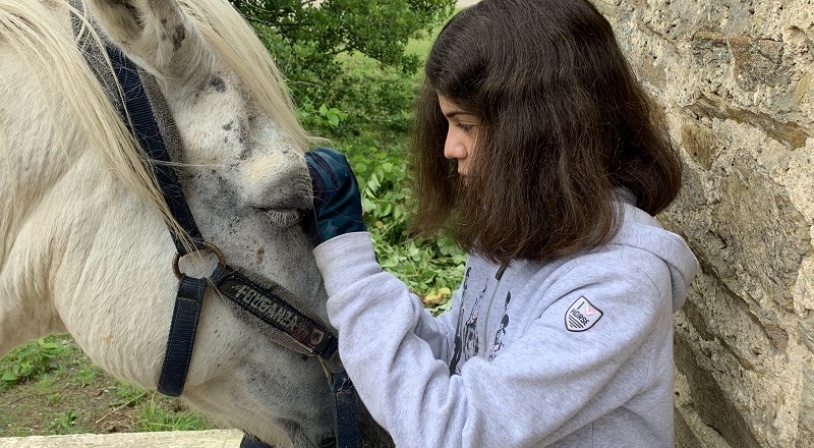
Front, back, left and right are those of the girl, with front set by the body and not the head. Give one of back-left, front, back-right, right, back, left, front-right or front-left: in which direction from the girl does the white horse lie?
front

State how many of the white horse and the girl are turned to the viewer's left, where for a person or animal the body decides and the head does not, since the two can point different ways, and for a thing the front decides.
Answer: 1

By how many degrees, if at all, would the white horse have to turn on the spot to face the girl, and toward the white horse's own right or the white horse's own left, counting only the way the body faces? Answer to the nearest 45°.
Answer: approximately 45° to the white horse's own right

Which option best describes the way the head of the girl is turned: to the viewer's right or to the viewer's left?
to the viewer's left

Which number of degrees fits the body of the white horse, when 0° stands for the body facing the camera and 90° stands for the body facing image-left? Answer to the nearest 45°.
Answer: approximately 270°

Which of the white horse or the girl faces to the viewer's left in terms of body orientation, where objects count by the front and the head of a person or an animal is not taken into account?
the girl

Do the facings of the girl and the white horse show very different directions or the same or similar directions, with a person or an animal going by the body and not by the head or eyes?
very different directions

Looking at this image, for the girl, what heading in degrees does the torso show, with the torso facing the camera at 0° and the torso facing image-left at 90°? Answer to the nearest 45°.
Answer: approximately 90°
